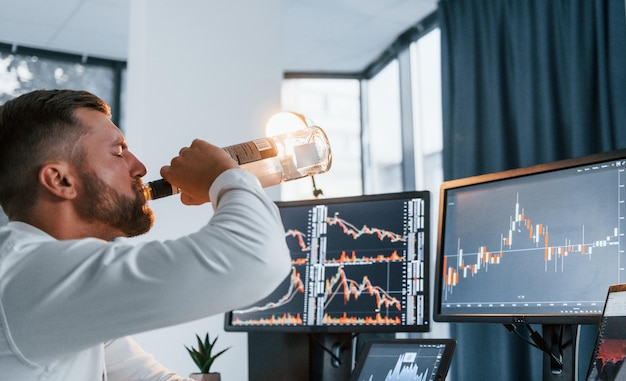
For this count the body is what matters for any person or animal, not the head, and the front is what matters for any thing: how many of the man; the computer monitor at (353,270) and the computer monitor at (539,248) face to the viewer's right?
1

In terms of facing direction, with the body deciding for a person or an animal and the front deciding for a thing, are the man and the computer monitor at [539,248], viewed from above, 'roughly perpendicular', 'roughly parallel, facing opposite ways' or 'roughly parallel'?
roughly parallel, facing opposite ways

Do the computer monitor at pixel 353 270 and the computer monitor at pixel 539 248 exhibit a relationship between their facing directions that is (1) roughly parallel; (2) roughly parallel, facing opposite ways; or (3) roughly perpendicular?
roughly parallel

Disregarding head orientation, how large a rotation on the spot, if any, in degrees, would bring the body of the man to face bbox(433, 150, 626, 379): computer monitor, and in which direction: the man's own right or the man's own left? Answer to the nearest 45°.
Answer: approximately 45° to the man's own left

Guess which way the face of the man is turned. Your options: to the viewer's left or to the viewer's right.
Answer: to the viewer's right

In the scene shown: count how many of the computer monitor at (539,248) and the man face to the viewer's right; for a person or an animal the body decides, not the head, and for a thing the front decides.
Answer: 1

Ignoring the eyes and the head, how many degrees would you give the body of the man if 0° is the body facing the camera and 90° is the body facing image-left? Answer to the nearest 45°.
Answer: approximately 270°

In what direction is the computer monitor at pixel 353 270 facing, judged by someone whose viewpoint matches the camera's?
facing the viewer and to the left of the viewer

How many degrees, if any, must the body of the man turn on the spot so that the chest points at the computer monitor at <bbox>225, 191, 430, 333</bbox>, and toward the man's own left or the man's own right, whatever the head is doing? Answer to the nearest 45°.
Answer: approximately 45° to the man's own left

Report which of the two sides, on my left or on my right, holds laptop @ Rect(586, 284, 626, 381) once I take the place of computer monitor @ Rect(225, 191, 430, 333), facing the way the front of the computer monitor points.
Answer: on my left

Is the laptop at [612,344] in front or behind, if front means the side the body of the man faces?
in front
